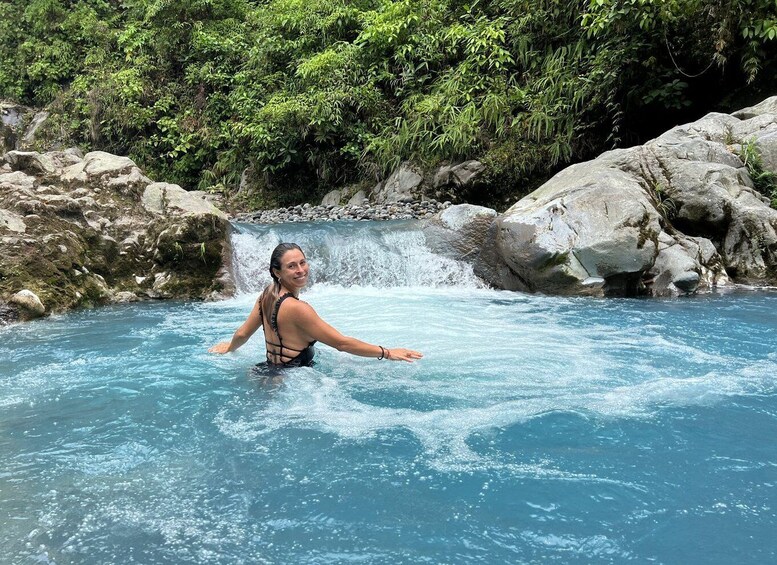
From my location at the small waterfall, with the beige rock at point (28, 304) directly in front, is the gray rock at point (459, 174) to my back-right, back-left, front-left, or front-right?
back-right

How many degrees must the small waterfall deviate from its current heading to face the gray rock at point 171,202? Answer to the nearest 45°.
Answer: approximately 90° to its right

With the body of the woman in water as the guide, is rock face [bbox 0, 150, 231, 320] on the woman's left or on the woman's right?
on the woman's left

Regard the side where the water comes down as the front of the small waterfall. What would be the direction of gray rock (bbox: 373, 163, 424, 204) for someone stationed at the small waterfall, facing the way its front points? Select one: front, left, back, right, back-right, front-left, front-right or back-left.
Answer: back

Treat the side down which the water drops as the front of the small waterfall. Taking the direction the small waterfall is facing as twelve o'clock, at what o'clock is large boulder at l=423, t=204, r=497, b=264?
The large boulder is roughly at 9 o'clock from the small waterfall.

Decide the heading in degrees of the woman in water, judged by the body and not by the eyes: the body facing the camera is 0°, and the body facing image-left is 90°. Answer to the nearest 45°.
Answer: approximately 225°

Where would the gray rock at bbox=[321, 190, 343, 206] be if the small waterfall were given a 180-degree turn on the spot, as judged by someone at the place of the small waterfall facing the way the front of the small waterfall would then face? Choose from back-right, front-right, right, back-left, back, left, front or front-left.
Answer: front

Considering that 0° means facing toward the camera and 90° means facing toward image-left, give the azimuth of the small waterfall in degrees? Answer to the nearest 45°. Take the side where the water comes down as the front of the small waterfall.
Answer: approximately 0°

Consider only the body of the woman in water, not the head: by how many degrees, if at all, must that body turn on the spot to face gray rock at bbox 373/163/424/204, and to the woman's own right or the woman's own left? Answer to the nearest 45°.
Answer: approximately 45° to the woman's own left

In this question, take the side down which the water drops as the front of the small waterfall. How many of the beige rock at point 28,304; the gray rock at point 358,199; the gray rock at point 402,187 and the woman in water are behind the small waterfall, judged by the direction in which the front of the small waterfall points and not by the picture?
2

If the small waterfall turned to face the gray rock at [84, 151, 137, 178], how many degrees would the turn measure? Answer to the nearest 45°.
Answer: approximately 90° to its right

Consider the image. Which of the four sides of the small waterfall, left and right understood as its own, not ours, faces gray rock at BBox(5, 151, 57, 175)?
right

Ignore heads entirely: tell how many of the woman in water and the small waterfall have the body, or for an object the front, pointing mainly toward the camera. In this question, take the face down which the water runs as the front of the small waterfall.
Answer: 1
